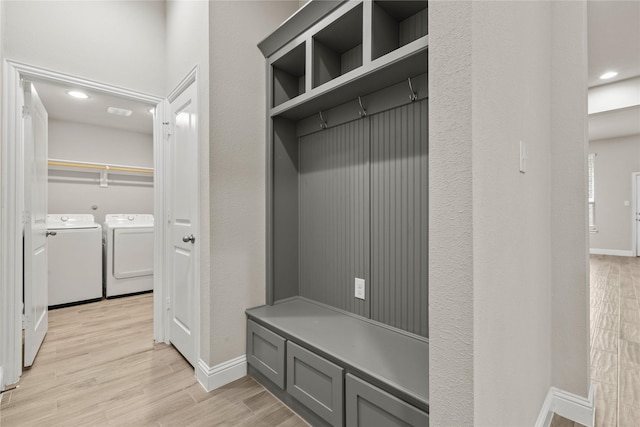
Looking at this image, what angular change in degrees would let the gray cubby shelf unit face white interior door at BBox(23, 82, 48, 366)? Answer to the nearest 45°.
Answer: approximately 45° to its right

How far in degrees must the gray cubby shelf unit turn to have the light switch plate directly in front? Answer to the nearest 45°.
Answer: approximately 90° to its left

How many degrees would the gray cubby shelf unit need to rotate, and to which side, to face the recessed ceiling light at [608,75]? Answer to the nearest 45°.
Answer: approximately 180°

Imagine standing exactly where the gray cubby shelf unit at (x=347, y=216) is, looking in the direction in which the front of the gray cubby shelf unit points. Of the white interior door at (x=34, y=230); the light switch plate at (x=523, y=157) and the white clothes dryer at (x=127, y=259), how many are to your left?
1

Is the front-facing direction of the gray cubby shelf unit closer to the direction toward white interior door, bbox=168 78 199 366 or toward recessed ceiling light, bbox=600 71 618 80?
the white interior door

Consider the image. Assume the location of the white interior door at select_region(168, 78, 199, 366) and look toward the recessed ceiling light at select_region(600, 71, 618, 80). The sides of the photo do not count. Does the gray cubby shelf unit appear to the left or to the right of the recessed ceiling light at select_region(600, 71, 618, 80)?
right

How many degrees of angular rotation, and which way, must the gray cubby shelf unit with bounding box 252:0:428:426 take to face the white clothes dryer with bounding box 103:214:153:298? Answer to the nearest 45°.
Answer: approximately 90° to its right

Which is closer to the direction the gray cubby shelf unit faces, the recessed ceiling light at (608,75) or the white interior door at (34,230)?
the white interior door

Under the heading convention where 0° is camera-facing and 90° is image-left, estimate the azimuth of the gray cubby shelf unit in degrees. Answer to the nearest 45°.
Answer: approximately 45°

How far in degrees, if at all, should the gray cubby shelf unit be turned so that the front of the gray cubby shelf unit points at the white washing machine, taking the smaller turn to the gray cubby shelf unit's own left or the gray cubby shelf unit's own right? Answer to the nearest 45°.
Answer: approximately 90° to the gray cubby shelf unit's own right

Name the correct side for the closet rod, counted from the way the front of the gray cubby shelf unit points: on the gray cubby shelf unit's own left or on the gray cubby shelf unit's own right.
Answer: on the gray cubby shelf unit's own right

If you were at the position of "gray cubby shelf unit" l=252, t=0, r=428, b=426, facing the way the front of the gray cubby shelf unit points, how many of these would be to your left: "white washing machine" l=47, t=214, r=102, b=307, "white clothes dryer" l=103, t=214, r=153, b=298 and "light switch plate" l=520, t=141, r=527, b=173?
1
